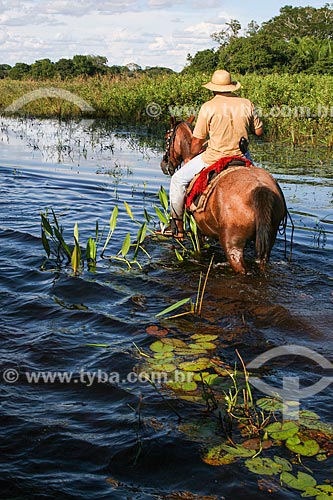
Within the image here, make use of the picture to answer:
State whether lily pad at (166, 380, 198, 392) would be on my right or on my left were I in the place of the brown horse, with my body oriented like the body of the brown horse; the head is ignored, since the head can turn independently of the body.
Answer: on my left

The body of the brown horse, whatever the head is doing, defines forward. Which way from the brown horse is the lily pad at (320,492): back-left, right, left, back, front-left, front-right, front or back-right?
back-left

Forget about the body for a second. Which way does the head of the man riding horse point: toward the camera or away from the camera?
away from the camera

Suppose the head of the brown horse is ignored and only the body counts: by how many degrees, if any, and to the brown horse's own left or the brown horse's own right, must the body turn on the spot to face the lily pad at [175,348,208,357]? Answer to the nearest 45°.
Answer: approximately 135° to the brown horse's own left

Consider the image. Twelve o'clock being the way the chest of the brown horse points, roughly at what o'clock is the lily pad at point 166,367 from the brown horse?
The lily pad is roughly at 8 o'clock from the brown horse.

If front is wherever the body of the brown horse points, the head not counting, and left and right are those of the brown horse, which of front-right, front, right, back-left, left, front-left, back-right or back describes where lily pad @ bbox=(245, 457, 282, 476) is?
back-left

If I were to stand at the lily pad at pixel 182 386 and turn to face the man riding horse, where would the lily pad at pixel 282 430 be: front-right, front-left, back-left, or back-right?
back-right

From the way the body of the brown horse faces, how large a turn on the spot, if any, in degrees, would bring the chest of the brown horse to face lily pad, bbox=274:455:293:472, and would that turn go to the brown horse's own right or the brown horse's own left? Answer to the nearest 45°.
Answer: approximately 135° to the brown horse's own left

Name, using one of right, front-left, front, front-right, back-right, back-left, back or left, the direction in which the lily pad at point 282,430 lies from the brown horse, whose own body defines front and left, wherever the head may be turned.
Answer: back-left

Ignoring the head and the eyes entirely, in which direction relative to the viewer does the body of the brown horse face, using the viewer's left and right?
facing away from the viewer and to the left of the viewer
